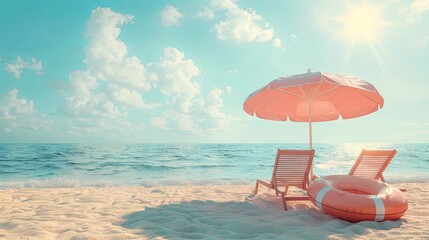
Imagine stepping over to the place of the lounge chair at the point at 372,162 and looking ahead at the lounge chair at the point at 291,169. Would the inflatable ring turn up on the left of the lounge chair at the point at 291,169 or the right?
left

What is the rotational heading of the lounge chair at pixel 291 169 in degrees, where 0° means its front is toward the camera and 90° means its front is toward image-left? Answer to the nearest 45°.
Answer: approximately 135°

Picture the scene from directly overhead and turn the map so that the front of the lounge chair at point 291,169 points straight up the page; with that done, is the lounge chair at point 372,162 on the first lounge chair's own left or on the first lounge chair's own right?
on the first lounge chair's own right

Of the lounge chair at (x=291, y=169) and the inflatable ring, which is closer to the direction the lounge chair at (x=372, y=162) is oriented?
the lounge chair

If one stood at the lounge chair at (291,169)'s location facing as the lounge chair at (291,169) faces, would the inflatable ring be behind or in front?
behind

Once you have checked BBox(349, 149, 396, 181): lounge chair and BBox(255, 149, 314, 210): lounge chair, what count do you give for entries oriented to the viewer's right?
0
